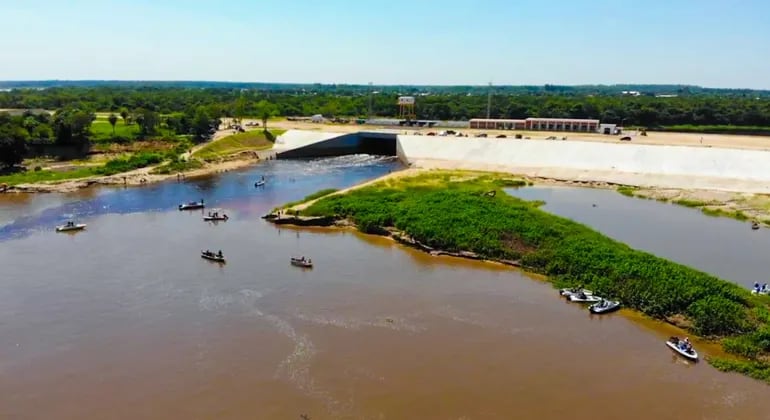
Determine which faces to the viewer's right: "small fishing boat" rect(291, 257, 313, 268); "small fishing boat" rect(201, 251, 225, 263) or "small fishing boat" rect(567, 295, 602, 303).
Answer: "small fishing boat" rect(567, 295, 602, 303)

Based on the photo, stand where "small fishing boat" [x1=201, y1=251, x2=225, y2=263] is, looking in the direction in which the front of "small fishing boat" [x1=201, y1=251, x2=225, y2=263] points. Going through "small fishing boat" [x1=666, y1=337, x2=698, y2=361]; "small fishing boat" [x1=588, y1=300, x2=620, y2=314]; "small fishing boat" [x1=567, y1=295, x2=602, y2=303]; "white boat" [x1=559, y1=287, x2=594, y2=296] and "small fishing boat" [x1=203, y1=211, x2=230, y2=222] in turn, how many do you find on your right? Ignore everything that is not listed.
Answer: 1

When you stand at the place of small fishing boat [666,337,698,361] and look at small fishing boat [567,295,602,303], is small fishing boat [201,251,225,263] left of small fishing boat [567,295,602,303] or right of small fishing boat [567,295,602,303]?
left

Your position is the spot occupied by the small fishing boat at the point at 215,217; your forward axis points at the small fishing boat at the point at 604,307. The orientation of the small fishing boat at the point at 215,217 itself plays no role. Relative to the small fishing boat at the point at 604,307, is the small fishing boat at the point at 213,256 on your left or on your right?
right

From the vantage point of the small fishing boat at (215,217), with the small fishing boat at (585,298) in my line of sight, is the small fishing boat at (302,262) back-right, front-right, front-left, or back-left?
front-right

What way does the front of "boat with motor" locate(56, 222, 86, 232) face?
to the viewer's right

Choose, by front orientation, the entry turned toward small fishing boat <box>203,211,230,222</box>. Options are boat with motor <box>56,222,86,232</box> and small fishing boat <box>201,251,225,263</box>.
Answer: the boat with motor

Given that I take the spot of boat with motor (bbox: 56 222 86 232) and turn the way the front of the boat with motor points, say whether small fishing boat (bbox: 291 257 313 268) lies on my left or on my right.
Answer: on my right

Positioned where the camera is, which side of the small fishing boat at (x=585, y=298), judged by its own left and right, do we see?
right

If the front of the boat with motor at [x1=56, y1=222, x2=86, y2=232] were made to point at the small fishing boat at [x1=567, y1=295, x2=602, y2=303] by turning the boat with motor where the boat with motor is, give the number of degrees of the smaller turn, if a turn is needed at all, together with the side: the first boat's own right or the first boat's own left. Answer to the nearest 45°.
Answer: approximately 45° to the first boat's own right
